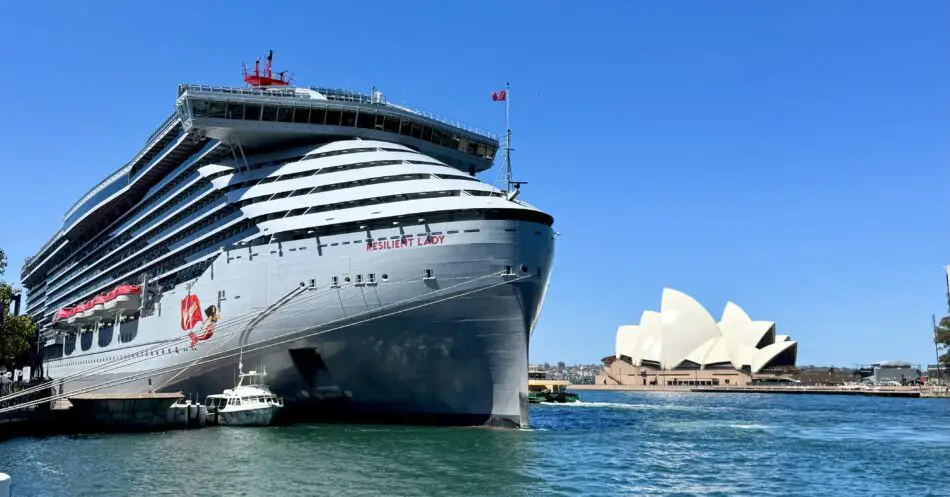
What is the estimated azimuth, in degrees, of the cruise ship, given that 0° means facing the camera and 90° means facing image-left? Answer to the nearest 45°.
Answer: approximately 315°

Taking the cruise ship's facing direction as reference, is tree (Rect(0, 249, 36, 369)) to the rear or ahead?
to the rear
